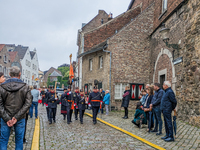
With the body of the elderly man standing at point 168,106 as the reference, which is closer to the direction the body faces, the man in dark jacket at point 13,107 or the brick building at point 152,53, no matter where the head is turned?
the man in dark jacket

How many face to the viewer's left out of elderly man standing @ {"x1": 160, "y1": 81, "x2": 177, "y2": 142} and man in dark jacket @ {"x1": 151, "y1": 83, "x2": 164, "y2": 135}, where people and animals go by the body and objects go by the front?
2

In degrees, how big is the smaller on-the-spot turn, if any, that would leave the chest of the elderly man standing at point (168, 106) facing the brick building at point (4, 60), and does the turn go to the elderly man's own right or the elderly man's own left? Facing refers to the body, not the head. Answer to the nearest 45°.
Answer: approximately 45° to the elderly man's own right

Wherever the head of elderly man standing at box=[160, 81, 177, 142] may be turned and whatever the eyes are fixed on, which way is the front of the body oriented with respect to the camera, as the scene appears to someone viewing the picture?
to the viewer's left

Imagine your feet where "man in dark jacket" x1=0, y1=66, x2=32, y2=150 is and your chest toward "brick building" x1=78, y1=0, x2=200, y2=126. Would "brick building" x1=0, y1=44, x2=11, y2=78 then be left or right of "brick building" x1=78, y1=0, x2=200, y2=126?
left

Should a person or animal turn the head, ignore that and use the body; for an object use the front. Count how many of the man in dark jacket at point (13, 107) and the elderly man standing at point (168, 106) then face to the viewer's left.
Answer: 1

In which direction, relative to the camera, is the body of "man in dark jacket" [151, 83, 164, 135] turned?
to the viewer's left

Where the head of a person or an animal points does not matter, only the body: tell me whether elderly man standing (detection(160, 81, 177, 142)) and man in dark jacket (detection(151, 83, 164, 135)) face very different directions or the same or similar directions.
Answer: same or similar directions
